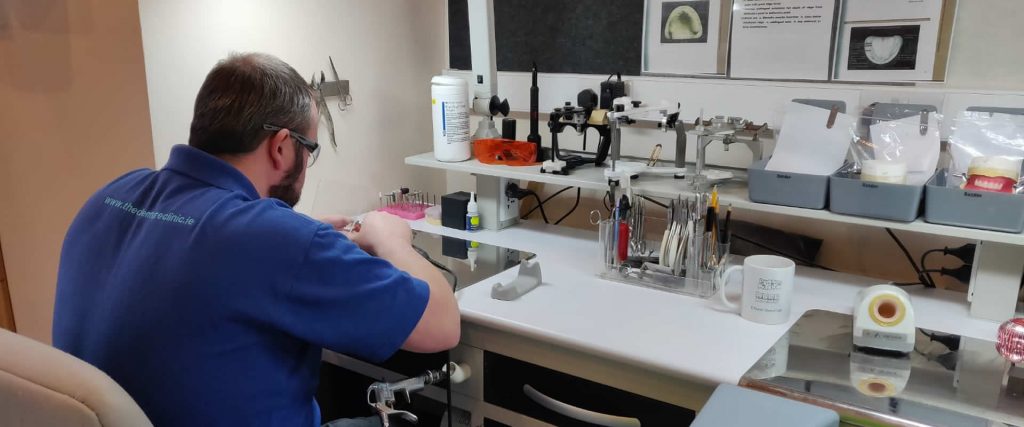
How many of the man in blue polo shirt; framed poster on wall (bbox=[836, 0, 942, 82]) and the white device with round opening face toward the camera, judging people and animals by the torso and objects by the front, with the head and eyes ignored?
2

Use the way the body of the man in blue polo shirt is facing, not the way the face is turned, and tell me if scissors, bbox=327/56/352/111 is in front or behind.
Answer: in front

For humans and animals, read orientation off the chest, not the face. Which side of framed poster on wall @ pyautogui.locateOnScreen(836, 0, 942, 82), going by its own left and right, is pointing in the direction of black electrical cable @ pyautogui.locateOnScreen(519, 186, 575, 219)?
right

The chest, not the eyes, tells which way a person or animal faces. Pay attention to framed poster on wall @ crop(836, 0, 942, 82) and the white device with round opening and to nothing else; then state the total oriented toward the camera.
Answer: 2

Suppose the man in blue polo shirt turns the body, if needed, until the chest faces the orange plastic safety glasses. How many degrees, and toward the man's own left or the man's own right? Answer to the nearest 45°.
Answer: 0° — they already face it

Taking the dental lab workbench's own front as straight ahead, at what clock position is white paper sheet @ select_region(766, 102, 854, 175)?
The white paper sheet is roughly at 6 o'clock from the dental lab workbench.

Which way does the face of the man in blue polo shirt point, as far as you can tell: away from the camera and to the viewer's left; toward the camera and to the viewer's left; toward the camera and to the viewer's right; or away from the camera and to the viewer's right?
away from the camera and to the viewer's right

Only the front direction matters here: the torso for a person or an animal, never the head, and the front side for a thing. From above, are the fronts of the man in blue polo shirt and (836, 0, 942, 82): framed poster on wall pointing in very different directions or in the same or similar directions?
very different directions

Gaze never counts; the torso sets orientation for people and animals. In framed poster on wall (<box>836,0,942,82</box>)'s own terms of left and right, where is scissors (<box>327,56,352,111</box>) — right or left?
on its right
